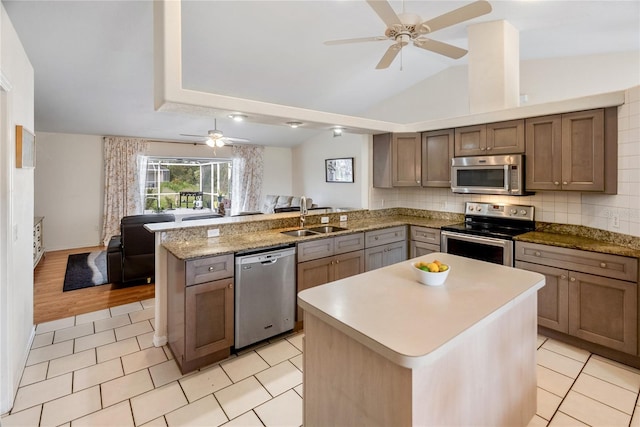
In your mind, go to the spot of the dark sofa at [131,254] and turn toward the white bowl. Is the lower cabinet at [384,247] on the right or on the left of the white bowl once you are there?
left

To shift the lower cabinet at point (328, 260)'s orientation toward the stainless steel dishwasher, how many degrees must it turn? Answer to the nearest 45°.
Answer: approximately 90° to its right

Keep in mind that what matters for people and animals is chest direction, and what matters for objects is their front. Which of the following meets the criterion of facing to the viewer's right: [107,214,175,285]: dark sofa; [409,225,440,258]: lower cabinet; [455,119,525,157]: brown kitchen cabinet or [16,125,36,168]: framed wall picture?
the framed wall picture

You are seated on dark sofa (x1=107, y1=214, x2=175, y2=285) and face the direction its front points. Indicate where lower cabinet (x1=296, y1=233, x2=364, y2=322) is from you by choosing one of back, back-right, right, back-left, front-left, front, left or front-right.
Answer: back

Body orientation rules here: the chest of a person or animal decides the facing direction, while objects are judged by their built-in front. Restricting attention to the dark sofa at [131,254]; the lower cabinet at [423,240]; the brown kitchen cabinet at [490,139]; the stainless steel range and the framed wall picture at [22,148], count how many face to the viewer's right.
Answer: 1

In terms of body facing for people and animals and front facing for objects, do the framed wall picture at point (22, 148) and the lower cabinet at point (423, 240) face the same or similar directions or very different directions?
very different directions

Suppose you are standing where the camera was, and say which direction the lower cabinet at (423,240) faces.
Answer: facing the viewer and to the left of the viewer

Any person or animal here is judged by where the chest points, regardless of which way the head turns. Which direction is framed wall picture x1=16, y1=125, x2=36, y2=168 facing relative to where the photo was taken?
to the viewer's right

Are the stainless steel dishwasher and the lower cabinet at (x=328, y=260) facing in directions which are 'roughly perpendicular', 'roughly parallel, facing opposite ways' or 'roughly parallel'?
roughly parallel

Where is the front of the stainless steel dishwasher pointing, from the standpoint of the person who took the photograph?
facing the viewer and to the right of the viewer

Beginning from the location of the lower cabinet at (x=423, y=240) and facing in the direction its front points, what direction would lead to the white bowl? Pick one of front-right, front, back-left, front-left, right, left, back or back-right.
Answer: front-left

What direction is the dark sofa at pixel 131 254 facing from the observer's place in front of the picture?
facing away from the viewer and to the left of the viewer

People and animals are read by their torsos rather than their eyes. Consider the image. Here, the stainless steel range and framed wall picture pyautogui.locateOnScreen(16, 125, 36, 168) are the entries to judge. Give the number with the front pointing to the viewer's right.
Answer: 1
